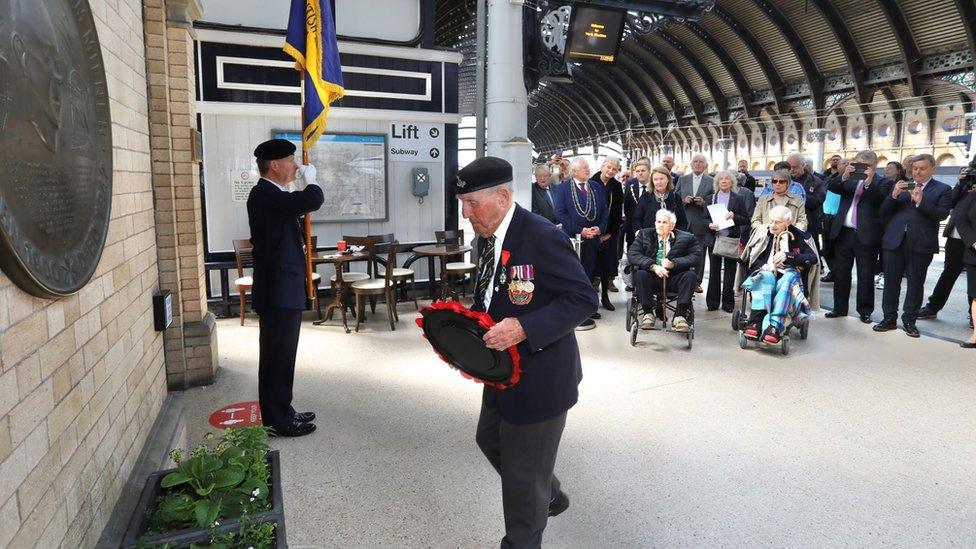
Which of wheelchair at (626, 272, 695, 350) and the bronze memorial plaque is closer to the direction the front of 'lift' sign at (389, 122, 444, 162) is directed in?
the bronze memorial plaque

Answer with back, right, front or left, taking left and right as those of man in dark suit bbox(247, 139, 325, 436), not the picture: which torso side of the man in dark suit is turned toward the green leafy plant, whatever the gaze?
right

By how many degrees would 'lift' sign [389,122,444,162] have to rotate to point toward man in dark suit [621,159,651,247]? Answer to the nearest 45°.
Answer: approximately 90° to its left

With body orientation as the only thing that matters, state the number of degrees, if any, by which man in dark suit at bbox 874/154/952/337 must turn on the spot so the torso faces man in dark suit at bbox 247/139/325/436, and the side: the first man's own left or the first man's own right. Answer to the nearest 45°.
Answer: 0° — they already face them

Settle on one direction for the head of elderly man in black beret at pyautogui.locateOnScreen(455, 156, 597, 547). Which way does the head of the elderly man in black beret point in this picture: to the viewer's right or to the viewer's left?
to the viewer's left

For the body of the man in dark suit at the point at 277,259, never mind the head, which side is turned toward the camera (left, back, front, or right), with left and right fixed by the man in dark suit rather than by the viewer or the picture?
right

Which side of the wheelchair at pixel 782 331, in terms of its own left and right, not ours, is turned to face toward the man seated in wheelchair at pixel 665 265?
right

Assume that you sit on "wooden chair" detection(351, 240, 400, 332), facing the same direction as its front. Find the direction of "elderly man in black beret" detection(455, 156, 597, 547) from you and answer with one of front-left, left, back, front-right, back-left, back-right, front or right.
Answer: left

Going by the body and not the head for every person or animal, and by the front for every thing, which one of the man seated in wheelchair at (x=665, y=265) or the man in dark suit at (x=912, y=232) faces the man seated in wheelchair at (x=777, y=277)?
the man in dark suit

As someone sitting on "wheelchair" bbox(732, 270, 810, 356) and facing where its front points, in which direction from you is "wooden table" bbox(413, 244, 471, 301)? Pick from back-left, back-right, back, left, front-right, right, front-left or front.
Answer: right

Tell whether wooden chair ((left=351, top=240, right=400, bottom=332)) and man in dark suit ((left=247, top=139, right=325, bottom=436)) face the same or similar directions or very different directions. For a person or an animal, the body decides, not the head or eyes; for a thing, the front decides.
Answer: very different directions

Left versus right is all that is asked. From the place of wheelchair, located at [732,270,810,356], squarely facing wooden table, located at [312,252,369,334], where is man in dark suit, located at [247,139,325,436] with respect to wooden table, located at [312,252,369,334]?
left
